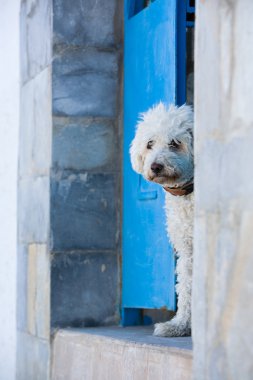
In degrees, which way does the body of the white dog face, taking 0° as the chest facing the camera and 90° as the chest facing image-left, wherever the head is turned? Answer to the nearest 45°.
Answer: approximately 45°

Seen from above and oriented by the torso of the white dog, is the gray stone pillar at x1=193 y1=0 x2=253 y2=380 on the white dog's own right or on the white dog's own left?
on the white dog's own left

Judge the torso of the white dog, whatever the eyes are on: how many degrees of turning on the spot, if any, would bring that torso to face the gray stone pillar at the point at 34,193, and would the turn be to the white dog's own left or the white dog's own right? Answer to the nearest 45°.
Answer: approximately 90° to the white dog's own right

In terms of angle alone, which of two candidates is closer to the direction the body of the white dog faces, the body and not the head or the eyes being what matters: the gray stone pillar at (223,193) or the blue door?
the gray stone pillar

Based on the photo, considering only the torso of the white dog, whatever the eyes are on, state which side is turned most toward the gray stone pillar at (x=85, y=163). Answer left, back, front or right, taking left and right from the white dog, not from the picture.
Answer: right

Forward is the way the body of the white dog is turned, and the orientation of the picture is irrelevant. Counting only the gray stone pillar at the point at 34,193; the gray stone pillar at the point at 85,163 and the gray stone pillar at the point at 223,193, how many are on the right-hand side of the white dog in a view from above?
2
